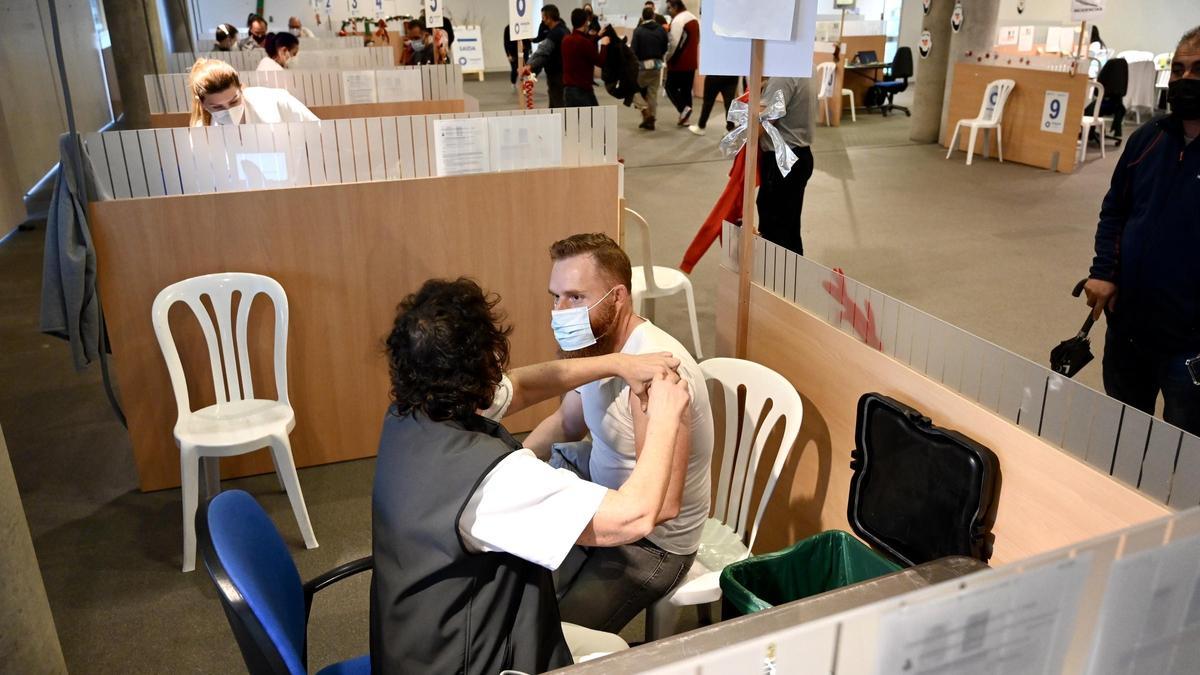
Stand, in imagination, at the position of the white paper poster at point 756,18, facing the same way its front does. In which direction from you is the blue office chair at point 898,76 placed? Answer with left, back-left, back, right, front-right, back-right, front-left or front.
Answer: back

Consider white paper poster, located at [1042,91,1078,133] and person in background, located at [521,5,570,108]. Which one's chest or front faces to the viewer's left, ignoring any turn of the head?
the person in background

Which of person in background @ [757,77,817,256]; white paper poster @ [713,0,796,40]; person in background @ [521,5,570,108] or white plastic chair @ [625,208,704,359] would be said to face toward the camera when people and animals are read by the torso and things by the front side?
the white paper poster

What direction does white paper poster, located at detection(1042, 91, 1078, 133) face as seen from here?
toward the camera

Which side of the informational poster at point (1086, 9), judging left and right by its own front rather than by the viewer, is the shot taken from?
front

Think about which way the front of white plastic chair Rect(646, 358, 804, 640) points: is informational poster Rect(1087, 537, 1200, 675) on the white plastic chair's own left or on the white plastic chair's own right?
on the white plastic chair's own left

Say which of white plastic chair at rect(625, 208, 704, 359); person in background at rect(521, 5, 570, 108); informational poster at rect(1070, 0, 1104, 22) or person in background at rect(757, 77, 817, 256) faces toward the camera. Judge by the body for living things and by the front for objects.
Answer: the informational poster

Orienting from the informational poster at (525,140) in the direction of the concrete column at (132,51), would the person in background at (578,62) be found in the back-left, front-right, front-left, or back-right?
front-right

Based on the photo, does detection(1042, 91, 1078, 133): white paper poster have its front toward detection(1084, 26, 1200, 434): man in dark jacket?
yes

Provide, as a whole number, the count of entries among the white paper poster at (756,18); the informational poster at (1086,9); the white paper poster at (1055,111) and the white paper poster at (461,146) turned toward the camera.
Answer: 4

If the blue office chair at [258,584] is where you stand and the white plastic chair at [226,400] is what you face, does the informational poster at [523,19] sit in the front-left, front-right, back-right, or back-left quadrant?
front-right

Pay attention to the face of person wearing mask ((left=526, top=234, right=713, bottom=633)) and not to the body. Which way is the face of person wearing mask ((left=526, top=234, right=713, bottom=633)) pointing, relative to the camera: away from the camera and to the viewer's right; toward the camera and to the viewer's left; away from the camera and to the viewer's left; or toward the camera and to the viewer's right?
toward the camera and to the viewer's left

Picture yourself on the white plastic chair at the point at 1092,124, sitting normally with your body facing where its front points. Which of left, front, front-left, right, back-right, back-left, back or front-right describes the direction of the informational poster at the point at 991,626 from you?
front-left

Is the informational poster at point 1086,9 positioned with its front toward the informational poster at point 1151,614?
yes

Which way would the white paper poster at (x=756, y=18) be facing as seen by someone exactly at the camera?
facing the viewer
